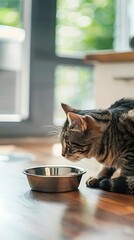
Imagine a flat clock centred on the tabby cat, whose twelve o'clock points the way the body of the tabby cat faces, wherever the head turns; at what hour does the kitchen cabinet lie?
The kitchen cabinet is roughly at 3 o'clock from the tabby cat.

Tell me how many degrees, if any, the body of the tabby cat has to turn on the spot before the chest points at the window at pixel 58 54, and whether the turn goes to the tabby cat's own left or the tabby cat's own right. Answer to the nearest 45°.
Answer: approximately 90° to the tabby cat's own right

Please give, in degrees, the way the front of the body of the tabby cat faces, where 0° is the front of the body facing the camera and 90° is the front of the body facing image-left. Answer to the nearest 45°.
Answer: approximately 90°

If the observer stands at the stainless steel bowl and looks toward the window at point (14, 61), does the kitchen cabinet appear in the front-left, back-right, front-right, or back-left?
front-right

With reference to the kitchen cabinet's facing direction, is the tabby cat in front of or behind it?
in front

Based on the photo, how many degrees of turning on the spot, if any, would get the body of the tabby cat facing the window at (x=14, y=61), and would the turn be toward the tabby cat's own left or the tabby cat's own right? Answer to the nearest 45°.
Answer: approximately 90° to the tabby cat's own right

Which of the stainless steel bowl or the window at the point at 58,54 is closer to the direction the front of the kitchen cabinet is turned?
the stainless steel bowl

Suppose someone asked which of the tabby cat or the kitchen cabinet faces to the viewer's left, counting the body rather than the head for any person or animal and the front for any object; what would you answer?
the tabby cat

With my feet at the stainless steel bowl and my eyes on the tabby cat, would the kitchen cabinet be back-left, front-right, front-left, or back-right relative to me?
front-left

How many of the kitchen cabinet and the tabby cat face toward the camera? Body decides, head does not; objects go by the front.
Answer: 1

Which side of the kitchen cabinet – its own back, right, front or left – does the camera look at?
front

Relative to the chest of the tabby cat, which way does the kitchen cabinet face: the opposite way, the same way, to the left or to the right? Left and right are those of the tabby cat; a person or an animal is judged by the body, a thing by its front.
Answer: to the left
